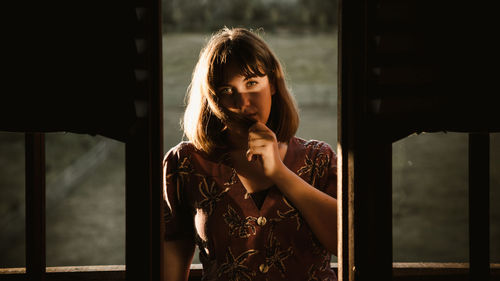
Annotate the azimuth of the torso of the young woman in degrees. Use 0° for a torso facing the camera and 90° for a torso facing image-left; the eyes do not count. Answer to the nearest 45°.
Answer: approximately 0°
